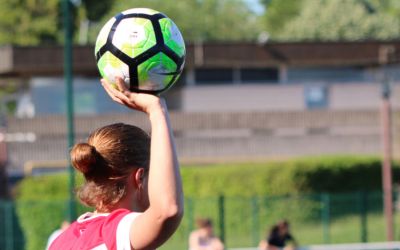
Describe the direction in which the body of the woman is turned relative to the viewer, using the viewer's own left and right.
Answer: facing away from the viewer and to the right of the viewer

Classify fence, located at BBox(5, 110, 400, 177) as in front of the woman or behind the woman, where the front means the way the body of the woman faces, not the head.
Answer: in front

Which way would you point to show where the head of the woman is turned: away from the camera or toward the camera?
away from the camera

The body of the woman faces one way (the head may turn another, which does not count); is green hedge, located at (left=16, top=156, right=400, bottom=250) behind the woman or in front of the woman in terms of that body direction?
in front

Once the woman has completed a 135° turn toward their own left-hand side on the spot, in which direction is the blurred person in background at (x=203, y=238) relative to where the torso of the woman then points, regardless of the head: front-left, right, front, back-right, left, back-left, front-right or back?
right

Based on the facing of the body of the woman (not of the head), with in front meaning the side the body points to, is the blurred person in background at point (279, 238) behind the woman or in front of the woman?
in front
